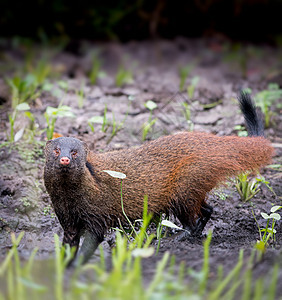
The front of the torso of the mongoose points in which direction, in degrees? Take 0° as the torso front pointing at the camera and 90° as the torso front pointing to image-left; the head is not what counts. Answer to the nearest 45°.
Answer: approximately 45°

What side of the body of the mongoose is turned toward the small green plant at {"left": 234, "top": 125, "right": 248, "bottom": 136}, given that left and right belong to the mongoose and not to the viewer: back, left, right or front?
back

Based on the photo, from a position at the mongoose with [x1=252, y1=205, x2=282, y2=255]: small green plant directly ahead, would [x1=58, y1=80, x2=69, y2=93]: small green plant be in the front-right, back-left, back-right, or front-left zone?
back-left

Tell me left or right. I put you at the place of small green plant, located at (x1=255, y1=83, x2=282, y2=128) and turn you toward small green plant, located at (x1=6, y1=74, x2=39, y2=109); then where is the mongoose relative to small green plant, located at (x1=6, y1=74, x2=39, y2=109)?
left

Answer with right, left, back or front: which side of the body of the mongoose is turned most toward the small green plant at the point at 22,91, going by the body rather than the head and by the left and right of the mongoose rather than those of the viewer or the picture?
right

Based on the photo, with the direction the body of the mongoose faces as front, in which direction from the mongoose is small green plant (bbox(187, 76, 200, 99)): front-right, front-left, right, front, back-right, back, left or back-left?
back-right

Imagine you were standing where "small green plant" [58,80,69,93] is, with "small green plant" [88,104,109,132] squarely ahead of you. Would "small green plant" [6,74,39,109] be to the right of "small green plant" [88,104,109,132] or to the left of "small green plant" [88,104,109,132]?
right

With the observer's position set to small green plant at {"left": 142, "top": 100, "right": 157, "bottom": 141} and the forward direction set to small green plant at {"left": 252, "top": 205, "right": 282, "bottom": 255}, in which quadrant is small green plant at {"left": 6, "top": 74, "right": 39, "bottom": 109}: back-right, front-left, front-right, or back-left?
back-right
